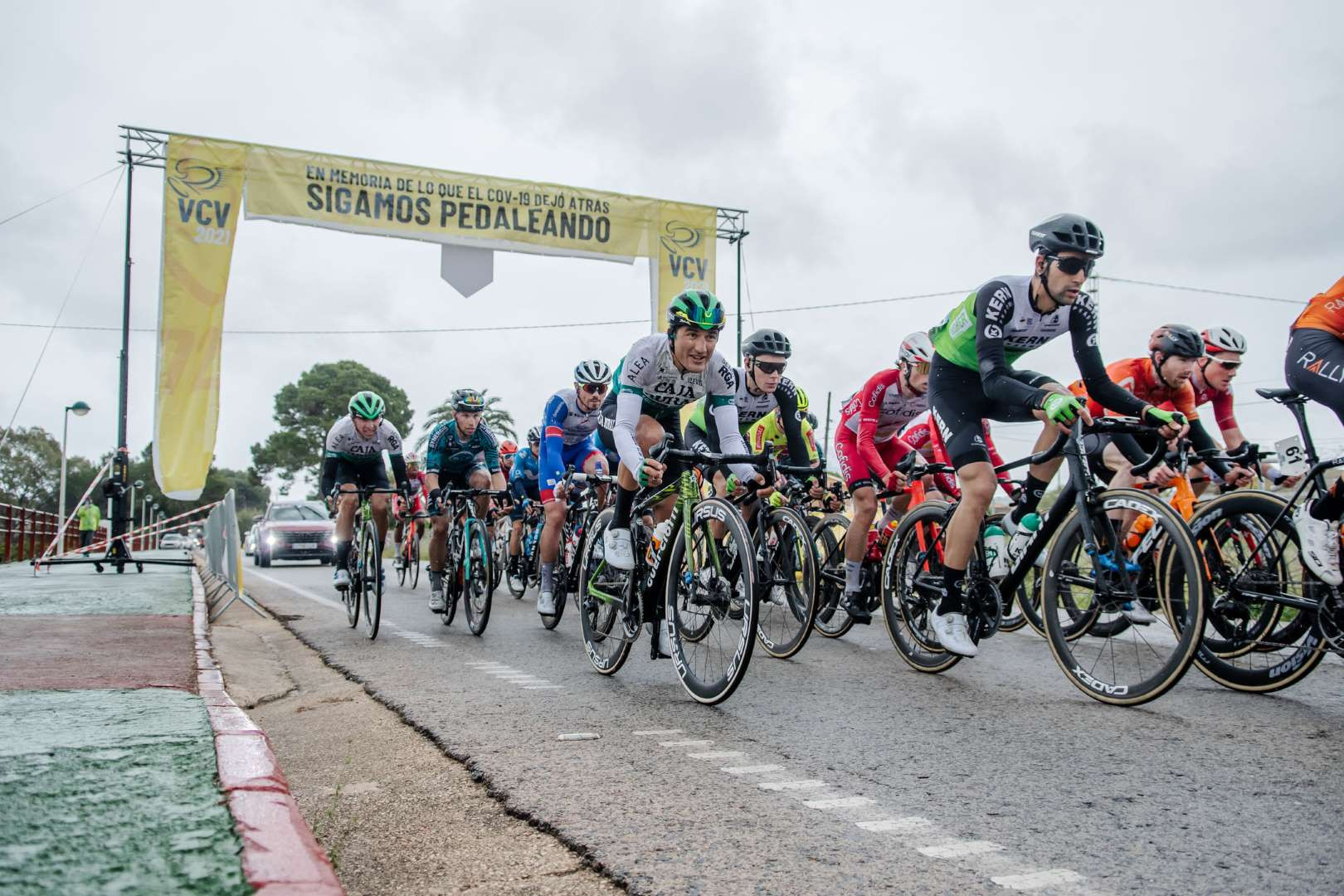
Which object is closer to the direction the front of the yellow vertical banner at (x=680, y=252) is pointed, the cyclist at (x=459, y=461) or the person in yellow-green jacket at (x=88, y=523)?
the cyclist

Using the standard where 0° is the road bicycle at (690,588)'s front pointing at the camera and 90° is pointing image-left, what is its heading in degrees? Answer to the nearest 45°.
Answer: approximately 315°

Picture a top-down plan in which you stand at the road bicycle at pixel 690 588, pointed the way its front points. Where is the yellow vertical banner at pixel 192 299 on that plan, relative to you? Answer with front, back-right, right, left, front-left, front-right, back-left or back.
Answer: back

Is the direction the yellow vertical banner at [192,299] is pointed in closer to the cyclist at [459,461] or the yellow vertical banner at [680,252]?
the cyclist

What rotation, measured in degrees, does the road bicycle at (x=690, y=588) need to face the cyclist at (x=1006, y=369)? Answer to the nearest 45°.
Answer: approximately 45° to its left

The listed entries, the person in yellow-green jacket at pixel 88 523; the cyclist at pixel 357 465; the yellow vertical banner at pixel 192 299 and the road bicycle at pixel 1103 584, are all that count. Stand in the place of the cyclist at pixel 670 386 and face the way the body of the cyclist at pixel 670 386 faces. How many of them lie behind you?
3
